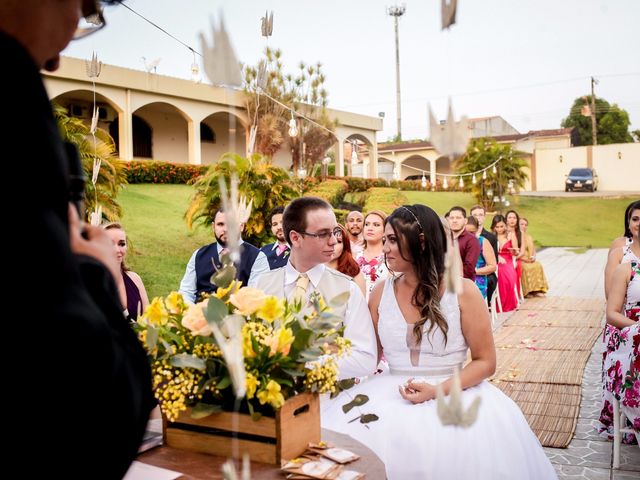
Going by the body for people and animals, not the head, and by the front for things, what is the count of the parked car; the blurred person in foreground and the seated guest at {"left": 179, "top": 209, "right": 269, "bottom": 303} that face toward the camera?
2

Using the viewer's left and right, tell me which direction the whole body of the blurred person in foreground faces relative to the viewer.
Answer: facing to the right of the viewer

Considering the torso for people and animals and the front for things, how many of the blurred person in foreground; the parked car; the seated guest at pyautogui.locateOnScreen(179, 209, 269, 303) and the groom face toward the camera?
3

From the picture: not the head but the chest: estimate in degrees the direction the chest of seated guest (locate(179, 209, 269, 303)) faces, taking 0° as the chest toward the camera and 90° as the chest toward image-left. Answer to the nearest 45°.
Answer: approximately 0°

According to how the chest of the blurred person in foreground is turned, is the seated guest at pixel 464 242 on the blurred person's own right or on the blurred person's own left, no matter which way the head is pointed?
on the blurred person's own left

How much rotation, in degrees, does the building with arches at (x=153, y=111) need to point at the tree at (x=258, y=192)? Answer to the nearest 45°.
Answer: approximately 45° to its right

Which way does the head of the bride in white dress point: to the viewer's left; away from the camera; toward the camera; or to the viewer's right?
to the viewer's left

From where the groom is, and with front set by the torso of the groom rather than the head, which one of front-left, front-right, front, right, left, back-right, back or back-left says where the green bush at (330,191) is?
back

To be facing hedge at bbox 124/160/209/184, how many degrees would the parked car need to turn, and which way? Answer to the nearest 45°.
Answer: approximately 45° to its right

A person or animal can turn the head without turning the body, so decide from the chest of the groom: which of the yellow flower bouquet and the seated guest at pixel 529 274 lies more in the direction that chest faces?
the yellow flower bouquet

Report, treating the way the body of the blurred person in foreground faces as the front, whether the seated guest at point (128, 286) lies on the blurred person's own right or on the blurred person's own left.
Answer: on the blurred person's own left

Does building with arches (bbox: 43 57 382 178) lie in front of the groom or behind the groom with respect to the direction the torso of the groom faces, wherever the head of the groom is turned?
behind
